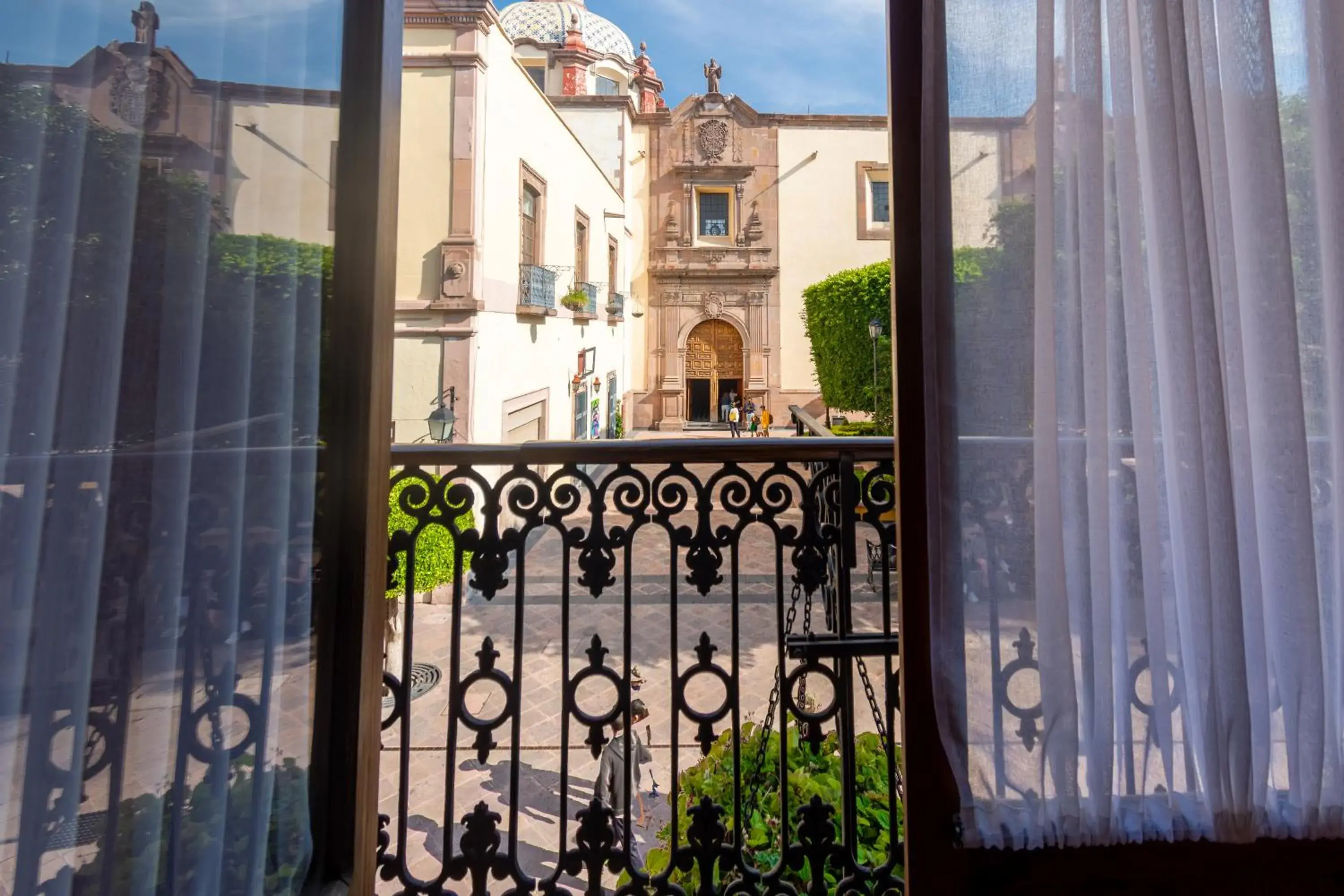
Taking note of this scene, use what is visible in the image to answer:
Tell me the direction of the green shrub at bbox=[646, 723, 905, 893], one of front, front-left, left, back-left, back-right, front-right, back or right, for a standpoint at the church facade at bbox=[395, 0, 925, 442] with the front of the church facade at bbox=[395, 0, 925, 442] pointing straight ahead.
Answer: front

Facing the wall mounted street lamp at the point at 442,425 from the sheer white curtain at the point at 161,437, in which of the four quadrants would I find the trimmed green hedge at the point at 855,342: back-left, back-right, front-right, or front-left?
front-right

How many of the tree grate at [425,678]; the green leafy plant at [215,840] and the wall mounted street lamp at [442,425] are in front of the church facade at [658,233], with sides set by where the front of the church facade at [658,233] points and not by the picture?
3

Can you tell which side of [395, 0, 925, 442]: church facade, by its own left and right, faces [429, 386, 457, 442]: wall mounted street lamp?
front

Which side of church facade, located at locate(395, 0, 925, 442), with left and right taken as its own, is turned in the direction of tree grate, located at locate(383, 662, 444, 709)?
front

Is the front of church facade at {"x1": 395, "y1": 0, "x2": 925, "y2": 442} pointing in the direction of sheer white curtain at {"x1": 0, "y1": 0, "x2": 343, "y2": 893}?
yes

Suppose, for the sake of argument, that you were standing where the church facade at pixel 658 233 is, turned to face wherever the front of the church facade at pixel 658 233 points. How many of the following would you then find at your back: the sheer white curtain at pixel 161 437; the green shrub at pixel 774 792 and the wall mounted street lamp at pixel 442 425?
0

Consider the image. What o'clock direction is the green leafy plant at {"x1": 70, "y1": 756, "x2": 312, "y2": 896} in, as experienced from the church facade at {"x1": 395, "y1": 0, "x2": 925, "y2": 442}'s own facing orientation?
The green leafy plant is roughly at 12 o'clock from the church facade.

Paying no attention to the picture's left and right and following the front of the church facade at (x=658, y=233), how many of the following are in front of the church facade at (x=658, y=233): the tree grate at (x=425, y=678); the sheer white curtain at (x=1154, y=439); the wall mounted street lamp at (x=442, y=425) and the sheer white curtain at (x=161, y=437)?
4

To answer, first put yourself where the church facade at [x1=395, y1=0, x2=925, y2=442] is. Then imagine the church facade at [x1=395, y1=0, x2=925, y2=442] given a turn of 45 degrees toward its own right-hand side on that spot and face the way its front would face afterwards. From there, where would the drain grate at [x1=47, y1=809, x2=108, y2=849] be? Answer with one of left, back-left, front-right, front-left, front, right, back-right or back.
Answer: front-left

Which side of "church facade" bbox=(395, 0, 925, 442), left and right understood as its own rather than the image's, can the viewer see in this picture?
front

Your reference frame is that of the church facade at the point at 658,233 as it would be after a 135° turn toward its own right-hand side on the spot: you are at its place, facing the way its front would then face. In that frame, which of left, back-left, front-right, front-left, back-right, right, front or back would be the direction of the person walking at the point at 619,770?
back-left
